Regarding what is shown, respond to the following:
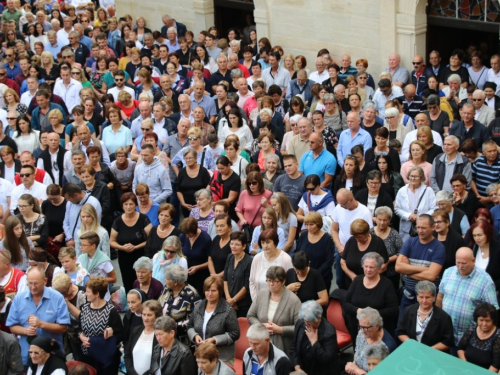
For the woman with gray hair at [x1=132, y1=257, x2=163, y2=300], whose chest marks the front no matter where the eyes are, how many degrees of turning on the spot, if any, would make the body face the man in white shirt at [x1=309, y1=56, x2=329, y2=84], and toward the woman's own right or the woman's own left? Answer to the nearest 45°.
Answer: approximately 180°

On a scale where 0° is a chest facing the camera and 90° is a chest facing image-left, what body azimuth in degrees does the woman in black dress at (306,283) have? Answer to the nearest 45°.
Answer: approximately 45°

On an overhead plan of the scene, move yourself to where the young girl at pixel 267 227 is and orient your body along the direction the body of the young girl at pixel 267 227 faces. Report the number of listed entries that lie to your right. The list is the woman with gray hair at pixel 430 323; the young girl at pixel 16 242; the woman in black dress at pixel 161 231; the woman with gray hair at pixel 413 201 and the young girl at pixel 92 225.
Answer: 3

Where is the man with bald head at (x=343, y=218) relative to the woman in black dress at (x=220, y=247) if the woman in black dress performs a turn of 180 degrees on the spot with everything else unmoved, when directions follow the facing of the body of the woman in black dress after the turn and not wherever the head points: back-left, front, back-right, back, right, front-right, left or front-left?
front-right

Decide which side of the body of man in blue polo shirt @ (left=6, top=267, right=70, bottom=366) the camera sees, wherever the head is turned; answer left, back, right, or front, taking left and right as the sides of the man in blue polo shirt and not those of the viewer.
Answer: front

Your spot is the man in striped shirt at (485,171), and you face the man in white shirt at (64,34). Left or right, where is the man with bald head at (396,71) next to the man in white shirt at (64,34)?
right

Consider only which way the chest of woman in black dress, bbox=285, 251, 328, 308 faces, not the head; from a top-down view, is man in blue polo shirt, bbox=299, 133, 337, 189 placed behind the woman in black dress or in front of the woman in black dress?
behind

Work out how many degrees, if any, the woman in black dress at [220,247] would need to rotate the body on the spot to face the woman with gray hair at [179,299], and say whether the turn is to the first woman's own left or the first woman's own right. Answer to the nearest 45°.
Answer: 0° — they already face them

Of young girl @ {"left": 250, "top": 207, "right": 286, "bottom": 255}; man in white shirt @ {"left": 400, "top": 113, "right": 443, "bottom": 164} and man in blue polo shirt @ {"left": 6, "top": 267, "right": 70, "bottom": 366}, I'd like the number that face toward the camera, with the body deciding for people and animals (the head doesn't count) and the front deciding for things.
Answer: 3

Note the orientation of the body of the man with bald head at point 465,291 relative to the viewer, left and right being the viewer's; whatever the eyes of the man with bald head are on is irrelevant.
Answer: facing the viewer and to the left of the viewer

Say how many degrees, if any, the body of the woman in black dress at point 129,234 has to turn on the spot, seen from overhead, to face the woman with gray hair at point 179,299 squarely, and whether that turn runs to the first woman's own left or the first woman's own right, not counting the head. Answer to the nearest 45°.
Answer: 0° — they already face them

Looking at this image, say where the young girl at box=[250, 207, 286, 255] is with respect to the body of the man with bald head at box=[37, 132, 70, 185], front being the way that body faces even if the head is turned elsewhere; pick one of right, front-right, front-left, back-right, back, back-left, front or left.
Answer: front-left

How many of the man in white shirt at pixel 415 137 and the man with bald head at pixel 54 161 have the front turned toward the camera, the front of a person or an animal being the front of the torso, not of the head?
2

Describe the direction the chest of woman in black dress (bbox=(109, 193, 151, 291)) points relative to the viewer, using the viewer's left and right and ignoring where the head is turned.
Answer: facing the viewer
